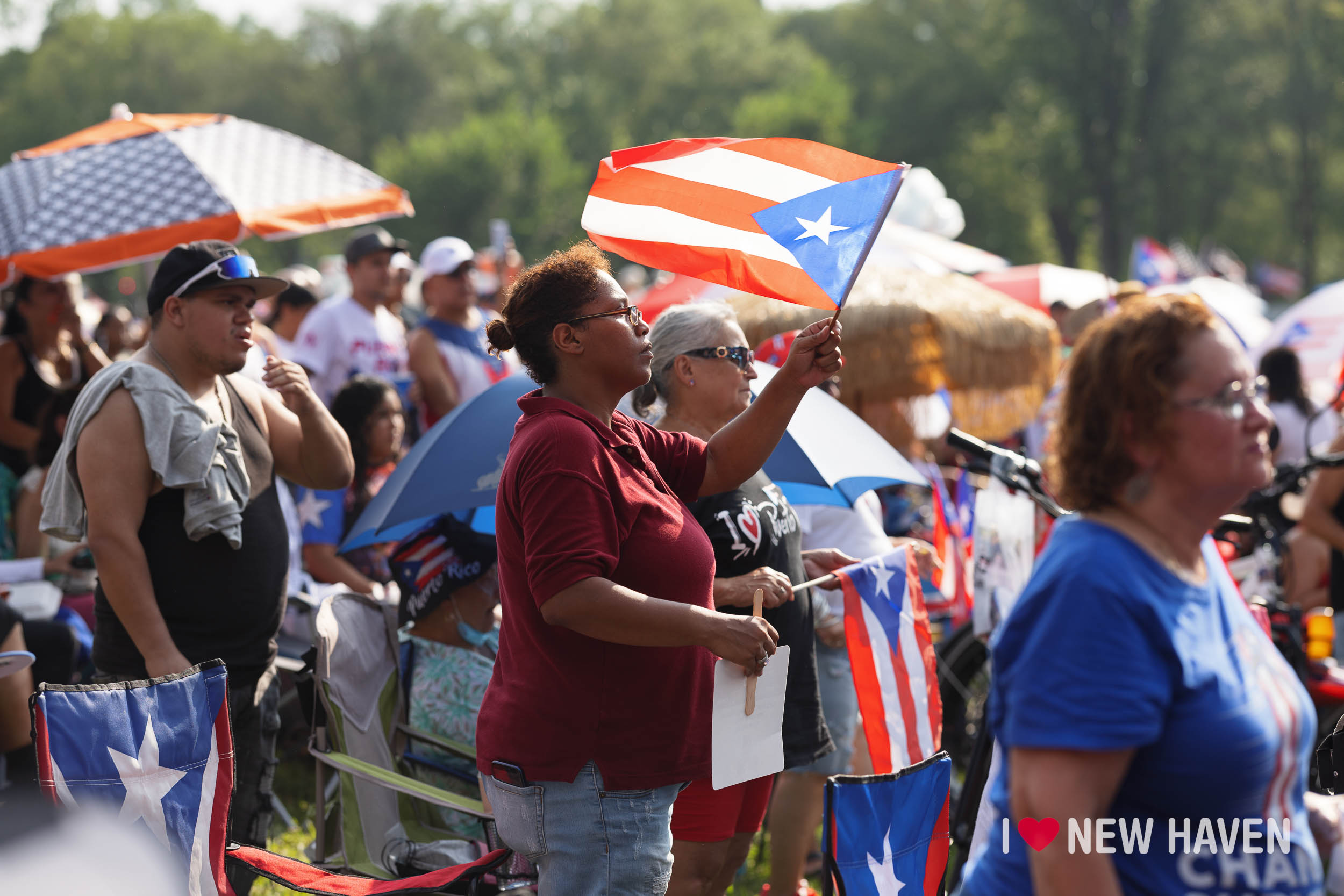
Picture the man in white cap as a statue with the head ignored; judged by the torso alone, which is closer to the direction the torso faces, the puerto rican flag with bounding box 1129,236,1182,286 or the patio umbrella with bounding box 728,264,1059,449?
the patio umbrella

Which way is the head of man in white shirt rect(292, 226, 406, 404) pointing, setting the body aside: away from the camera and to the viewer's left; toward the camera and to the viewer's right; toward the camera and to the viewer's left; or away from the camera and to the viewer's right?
toward the camera and to the viewer's right

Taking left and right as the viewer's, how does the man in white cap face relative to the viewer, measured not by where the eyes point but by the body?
facing the viewer and to the right of the viewer

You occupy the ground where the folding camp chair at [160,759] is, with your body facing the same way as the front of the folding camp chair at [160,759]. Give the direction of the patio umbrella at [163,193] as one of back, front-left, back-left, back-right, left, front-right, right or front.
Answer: front-left

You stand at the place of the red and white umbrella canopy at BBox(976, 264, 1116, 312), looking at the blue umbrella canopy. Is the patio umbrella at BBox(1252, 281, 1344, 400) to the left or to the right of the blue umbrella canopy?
left

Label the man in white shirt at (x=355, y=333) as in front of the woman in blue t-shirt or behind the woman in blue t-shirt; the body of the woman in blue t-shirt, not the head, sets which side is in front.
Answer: behind

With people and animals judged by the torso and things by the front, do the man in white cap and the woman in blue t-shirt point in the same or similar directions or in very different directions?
same or similar directions

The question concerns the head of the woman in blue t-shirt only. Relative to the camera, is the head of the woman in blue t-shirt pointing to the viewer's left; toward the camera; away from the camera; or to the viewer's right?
to the viewer's right

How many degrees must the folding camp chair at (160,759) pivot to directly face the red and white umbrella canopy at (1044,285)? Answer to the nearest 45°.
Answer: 0° — it already faces it

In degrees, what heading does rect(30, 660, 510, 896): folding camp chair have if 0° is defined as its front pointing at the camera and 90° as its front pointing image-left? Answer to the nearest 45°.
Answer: approximately 225°
